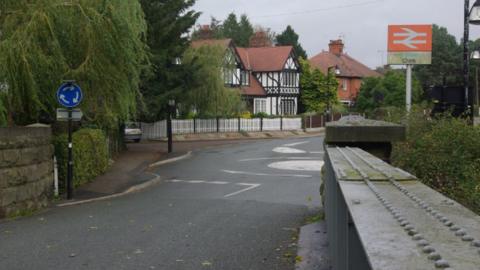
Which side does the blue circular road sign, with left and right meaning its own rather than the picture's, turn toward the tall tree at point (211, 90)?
back

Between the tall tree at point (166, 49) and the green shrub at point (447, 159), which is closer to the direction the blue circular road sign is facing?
the green shrub

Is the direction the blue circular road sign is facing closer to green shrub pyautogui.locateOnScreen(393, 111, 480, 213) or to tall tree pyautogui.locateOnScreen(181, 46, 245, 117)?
the green shrub

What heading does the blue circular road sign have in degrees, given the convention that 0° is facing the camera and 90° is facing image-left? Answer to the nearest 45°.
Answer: approximately 0°

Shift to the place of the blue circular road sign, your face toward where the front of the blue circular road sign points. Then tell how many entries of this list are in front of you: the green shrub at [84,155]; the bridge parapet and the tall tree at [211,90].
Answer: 1

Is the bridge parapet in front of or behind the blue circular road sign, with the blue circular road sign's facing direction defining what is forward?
in front

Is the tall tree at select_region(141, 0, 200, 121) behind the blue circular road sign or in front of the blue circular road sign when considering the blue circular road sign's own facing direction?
behind

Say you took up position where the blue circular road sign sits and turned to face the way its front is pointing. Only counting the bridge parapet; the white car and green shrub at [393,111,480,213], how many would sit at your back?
1

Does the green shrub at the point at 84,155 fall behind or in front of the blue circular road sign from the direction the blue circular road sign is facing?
behind
